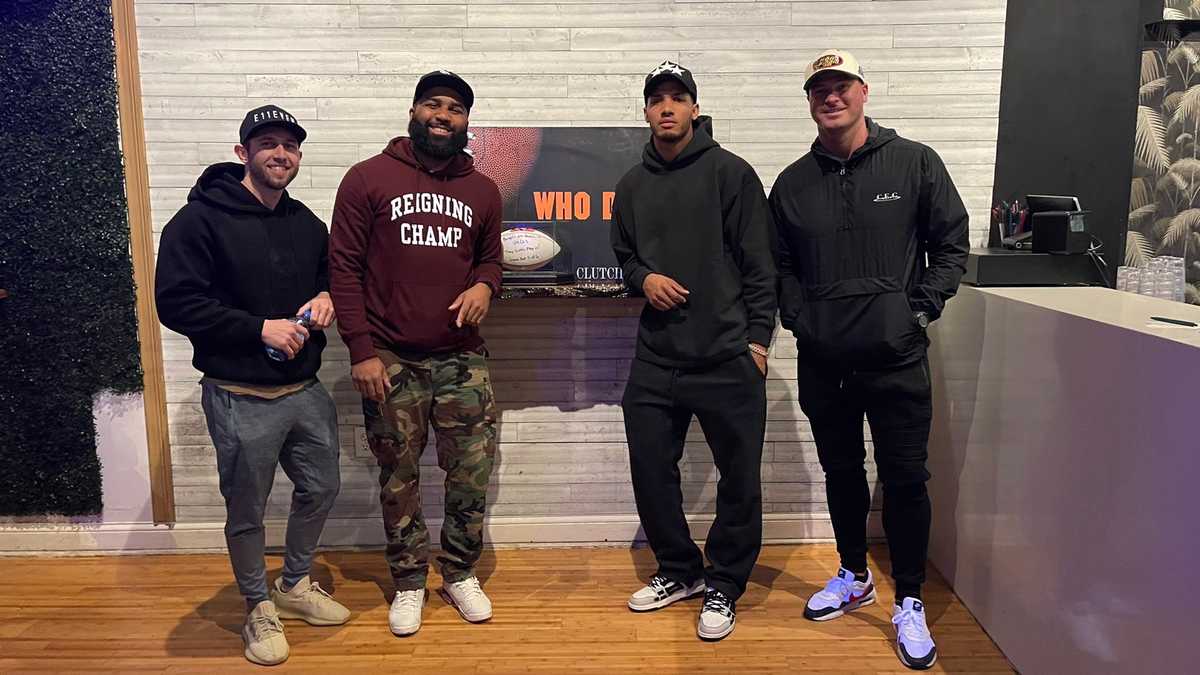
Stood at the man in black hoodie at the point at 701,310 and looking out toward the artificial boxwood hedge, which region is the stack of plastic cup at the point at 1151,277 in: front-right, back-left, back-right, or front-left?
back-right

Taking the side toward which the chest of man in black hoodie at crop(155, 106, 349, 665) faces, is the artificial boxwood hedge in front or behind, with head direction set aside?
behind

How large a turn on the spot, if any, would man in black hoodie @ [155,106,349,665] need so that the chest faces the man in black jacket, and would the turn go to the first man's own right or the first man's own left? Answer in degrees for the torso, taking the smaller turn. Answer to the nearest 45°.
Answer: approximately 45° to the first man's own left

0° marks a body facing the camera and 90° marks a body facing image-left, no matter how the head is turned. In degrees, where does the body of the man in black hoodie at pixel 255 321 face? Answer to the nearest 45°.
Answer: approximately 315°
